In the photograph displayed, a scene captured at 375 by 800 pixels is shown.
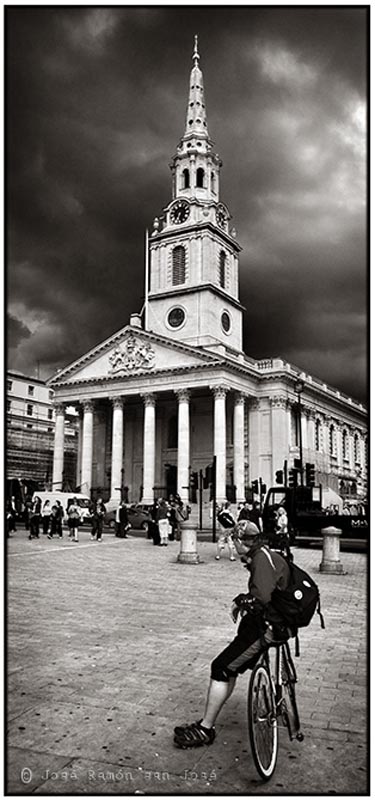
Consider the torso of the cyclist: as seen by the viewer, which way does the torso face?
to the viewer's left

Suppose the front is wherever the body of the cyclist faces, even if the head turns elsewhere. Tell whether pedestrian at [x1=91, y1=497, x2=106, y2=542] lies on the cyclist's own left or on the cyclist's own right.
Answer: on the cyclist's own right

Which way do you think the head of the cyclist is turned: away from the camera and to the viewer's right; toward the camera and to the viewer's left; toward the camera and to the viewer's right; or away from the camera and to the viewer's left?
toward the camera and to the viewer's left

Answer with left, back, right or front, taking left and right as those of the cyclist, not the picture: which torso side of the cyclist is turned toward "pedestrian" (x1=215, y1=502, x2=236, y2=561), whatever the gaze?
right

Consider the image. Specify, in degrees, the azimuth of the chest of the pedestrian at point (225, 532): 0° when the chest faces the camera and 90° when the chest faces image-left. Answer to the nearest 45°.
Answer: approximately 0°

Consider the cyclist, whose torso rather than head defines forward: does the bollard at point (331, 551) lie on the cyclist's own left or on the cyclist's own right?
on the cyclist's own right

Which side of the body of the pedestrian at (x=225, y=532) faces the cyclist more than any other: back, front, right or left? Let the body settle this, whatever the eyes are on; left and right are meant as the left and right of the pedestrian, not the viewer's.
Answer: front
